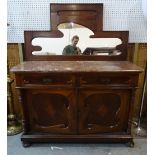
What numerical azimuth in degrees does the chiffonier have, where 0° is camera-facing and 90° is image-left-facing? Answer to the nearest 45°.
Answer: approximately 0°
